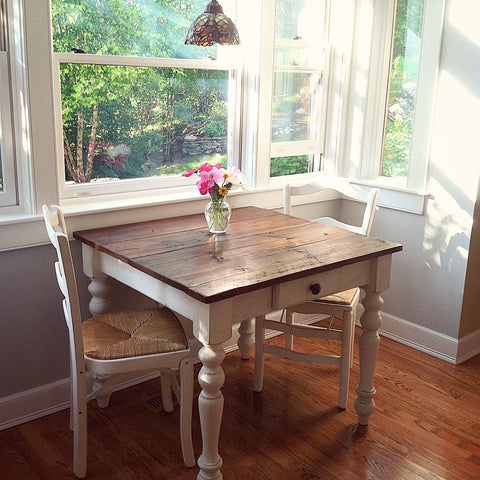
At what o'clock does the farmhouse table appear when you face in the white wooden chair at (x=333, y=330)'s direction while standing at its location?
The farmhouse table is roughly at 12 o'clock from the white wooden chair.

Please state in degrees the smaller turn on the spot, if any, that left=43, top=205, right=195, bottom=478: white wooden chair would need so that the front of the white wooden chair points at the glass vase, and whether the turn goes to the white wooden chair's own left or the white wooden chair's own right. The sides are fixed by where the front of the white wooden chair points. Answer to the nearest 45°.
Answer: approximately 45° to the white wooden chair's own left

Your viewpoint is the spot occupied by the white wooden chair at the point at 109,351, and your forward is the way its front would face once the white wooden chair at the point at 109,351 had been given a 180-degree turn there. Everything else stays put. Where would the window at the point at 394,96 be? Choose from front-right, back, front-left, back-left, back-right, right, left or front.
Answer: back-right

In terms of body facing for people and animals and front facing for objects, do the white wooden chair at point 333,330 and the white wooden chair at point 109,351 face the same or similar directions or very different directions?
very different directions

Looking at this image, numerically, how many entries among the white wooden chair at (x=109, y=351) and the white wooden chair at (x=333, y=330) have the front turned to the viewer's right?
1

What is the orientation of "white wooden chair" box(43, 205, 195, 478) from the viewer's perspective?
to the viewer's right

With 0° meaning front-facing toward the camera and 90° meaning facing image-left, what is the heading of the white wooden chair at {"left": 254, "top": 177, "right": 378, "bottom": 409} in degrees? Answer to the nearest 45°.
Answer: approximately 45°
